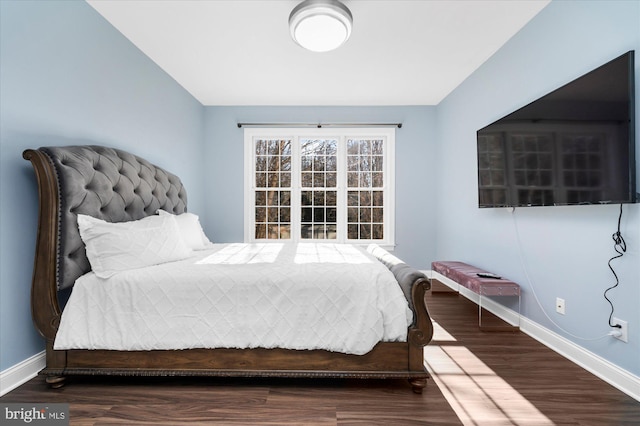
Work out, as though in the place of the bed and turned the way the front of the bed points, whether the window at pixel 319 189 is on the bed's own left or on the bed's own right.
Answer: on the bed's own left

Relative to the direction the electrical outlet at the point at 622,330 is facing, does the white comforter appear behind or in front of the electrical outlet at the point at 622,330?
in front

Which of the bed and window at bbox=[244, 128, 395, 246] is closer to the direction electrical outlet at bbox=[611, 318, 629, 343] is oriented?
the bed

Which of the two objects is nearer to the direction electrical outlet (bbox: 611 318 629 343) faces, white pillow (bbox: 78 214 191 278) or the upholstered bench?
the white pillow

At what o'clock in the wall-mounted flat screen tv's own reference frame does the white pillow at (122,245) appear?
The white pillow is roughly at 12 o'clock from the wall-mounted flat screen tv.

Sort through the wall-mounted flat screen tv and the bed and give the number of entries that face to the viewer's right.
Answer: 1

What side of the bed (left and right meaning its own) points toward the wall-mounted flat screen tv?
front

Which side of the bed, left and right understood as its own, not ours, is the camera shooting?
right

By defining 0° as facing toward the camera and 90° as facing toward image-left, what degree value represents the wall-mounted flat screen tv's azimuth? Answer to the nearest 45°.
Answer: approximately 45°

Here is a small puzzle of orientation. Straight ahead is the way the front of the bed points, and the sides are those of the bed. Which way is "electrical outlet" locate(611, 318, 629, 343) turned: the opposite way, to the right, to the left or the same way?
the opposite way

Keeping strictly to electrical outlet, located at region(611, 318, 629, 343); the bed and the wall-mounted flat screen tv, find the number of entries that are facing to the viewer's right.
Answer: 1
